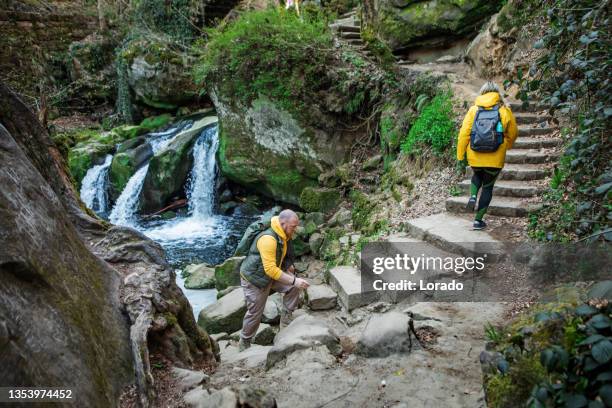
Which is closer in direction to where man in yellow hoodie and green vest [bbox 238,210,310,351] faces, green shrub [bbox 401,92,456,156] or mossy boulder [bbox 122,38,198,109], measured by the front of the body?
the green shrub

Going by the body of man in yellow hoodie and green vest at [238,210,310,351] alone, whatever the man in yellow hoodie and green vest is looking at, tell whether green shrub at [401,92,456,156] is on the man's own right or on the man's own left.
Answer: on the man's own left

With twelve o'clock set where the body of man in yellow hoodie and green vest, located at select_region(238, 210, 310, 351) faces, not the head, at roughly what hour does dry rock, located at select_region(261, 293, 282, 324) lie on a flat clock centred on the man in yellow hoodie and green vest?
The dry rock is roughly at 9 o'clock from the man in yellow hoodie and green vest.

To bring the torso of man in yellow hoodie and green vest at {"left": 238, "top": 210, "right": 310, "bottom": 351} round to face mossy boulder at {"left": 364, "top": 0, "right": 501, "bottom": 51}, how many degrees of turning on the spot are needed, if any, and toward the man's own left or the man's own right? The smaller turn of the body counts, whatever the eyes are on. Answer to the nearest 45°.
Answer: approximately 45° to the man's own left

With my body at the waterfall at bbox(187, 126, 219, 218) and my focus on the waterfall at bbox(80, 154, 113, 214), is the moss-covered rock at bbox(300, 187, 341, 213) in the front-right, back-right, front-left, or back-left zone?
back-left

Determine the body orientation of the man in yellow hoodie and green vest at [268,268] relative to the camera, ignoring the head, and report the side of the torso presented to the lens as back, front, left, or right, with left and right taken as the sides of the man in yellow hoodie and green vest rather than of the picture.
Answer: right

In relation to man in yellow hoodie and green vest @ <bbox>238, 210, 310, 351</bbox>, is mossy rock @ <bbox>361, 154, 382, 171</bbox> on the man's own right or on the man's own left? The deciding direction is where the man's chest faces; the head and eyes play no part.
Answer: on the man's own left
